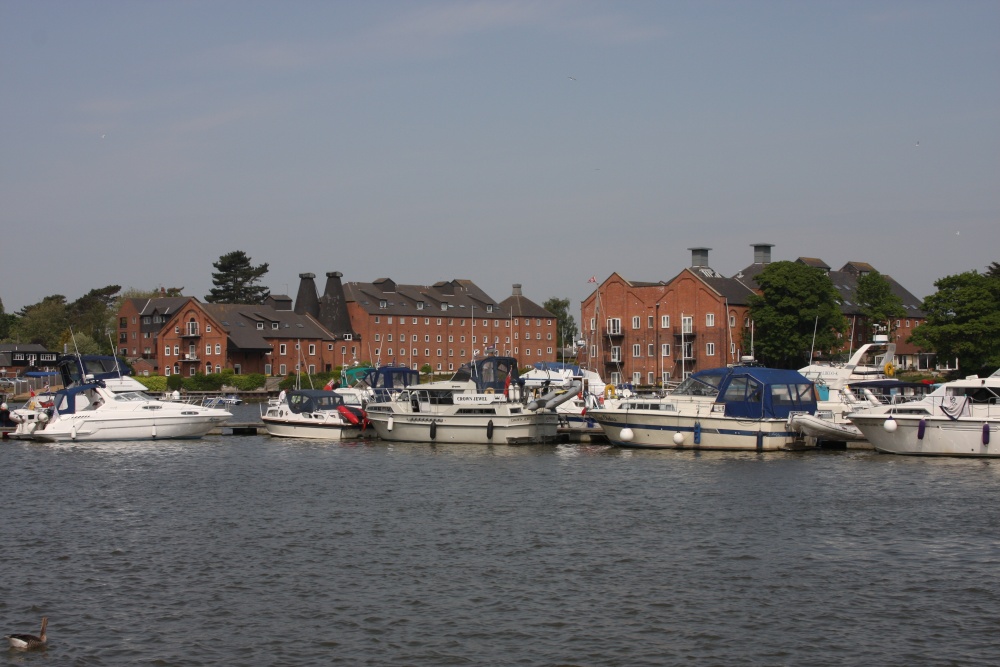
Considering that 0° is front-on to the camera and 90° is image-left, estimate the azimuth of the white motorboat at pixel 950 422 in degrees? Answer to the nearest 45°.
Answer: approximately 90°

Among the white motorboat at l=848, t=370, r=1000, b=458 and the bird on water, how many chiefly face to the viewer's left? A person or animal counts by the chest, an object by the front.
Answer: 1

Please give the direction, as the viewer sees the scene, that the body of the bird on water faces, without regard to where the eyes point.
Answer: to the viewer's right

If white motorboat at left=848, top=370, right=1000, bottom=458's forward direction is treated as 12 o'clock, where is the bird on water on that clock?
The bird on water is roughly at 10 o'clock from the white motorboat.
